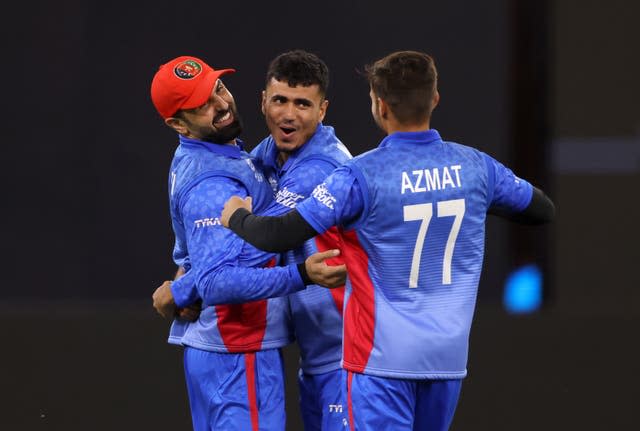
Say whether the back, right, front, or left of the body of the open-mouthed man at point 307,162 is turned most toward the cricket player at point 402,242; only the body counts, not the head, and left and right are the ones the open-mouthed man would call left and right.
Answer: left

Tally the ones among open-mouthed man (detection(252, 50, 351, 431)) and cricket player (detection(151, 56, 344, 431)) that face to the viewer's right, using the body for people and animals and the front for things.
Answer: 1

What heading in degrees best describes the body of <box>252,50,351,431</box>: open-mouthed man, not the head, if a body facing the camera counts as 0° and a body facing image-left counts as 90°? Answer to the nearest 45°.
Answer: approximately 45°

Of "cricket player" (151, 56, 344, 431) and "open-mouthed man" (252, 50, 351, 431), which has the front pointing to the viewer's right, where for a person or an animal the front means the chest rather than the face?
the cricket player

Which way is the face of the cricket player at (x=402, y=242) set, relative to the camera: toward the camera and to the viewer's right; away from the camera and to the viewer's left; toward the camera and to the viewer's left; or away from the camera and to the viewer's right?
away from the camera and to the viewer's left

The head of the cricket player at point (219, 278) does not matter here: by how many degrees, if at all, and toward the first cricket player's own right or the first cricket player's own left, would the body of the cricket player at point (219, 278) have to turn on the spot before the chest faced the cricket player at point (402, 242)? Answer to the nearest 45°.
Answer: approximately 45° to the first cricket player's own right

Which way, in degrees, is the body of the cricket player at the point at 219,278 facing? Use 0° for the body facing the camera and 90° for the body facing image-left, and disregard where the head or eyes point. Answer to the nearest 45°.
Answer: approximately 270°
